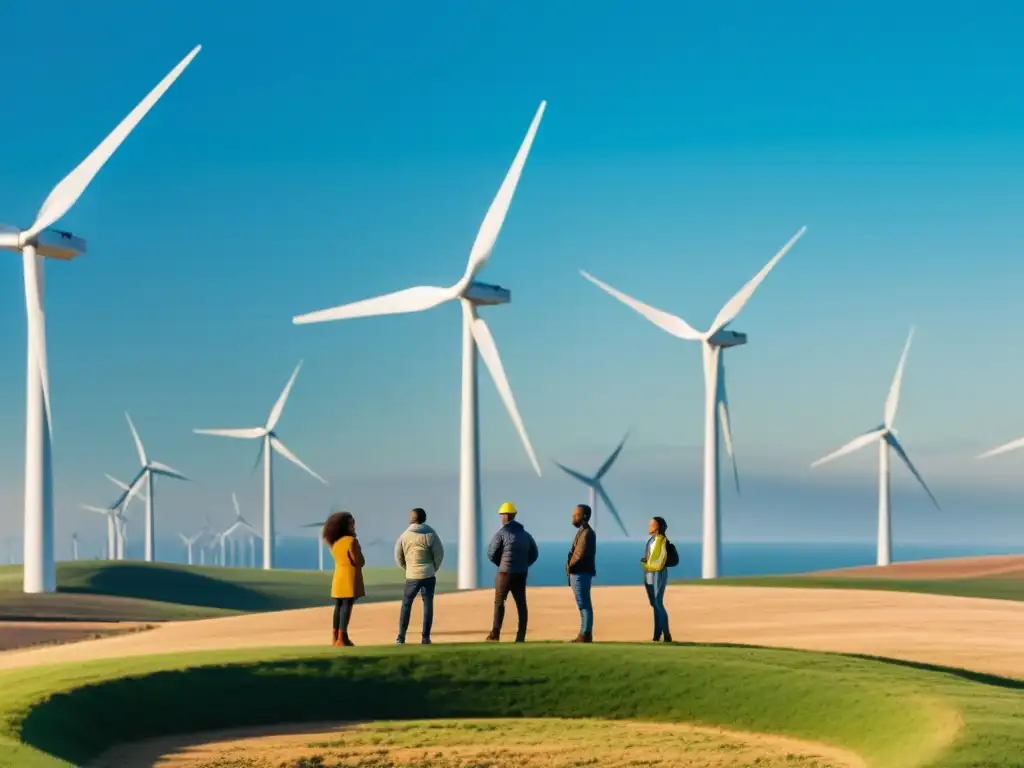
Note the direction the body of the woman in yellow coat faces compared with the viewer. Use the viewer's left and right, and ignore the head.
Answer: facing away from the viewer and to the right of the viewer

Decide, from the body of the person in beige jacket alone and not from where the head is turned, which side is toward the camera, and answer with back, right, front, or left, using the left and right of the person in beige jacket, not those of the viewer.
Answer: back

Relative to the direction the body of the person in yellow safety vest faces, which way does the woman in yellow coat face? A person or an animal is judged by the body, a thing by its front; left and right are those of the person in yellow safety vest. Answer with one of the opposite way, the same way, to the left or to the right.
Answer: the opposite way

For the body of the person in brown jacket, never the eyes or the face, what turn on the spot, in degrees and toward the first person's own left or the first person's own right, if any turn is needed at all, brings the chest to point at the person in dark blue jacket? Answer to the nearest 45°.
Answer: approximately 45° to the first person's own left

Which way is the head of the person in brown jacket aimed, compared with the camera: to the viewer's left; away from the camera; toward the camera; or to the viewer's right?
to the viewer's left

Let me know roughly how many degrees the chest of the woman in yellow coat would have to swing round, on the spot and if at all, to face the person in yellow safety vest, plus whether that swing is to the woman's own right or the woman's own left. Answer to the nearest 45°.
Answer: approximately 45° to the woman's own right

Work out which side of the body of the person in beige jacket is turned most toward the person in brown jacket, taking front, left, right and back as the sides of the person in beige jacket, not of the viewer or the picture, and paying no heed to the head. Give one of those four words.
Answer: right
